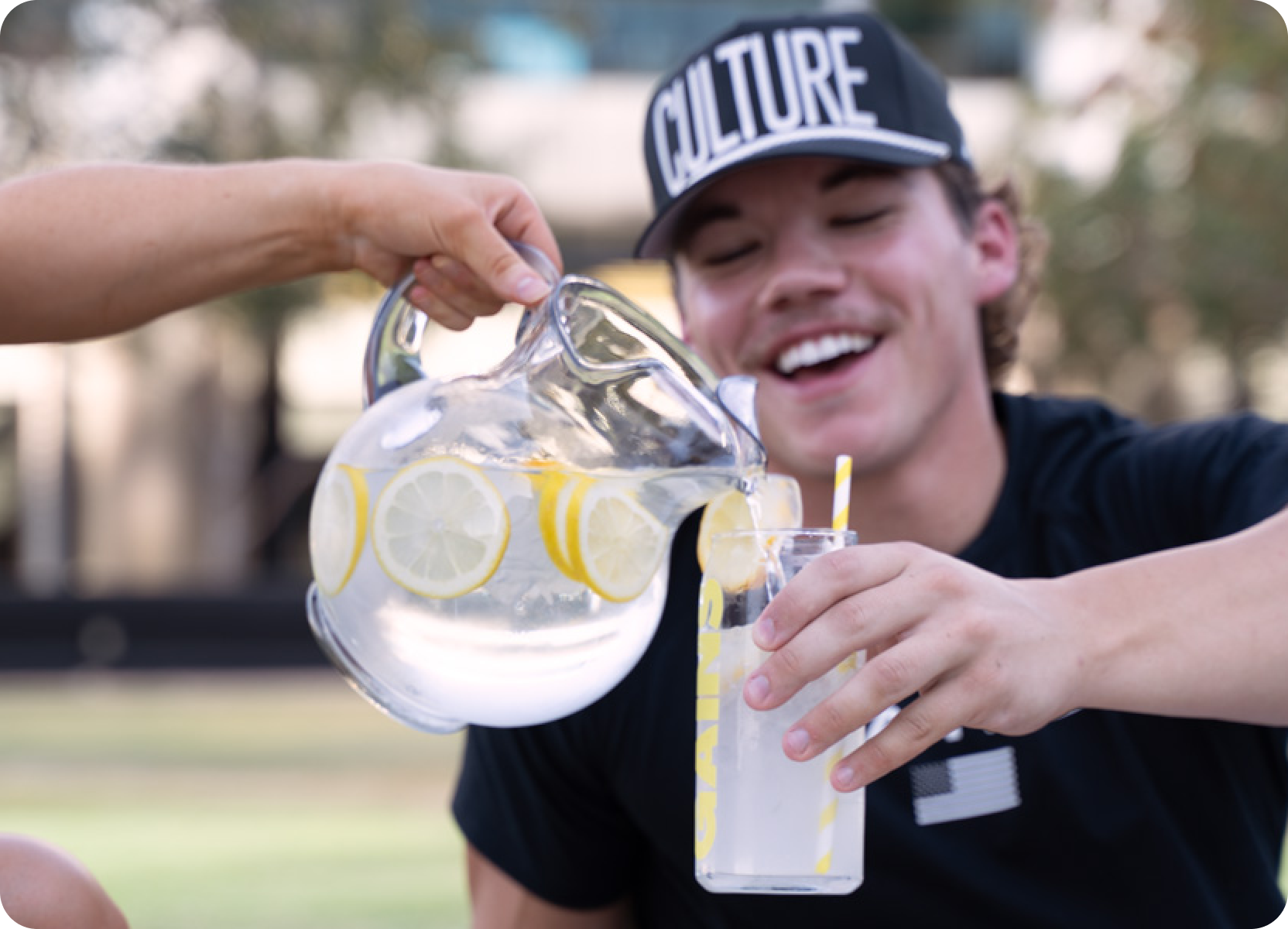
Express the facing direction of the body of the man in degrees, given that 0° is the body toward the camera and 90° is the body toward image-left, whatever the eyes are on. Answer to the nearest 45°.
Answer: approximately 0°
